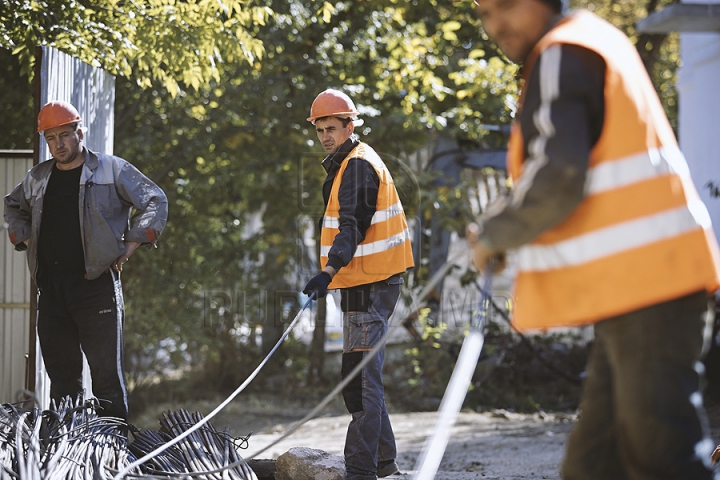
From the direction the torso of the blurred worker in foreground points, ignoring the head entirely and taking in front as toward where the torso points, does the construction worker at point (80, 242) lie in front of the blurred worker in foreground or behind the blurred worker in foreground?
in front

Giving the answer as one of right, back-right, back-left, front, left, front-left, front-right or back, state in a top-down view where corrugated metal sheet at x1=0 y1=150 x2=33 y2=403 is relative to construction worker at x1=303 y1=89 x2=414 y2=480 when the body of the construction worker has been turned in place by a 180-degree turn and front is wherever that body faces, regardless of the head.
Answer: back-left

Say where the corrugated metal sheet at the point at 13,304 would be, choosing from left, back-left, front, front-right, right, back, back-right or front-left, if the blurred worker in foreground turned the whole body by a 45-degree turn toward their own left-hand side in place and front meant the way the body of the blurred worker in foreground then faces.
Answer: right

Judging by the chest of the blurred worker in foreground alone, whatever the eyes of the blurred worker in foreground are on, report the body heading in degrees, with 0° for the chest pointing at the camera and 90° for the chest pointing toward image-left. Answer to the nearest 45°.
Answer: approximately 90°

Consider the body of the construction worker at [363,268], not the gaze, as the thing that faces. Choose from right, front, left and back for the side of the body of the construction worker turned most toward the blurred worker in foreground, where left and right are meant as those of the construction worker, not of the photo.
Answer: left

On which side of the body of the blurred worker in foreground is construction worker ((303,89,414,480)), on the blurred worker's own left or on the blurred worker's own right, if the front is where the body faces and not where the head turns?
on the blurred worker's own right
